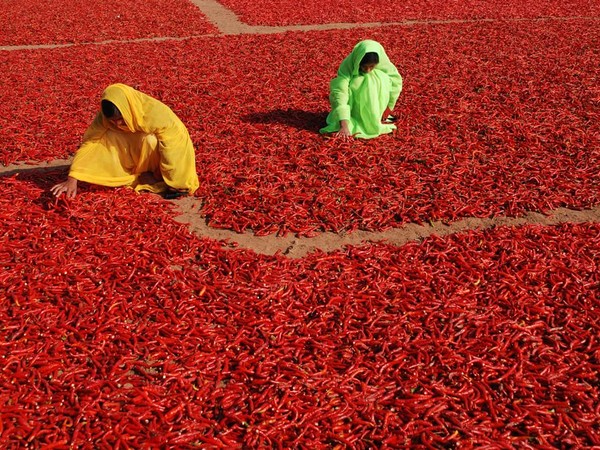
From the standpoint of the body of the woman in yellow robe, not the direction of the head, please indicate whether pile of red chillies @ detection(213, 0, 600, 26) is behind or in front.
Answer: behind

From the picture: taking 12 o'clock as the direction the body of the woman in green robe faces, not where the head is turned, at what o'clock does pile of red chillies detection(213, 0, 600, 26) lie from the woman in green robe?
The pile of red chillies is roughly at 6 o'clock from the woman in green robe.

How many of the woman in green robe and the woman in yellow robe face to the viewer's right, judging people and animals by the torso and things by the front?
0

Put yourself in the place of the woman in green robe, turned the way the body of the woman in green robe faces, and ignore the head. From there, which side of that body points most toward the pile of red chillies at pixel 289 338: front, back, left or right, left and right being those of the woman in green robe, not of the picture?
front

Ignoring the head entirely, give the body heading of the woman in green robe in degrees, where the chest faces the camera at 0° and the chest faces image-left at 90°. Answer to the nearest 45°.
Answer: approximately 0°

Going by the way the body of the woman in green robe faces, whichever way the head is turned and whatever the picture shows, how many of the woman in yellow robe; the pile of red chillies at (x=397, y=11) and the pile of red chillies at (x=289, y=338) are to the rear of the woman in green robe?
1

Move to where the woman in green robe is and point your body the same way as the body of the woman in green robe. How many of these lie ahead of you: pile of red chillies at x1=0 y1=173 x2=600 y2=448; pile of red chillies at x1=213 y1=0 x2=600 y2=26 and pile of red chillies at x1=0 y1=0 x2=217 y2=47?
1

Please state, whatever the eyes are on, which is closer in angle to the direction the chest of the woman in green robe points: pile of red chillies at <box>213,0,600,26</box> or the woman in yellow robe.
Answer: the woman in yellow robe

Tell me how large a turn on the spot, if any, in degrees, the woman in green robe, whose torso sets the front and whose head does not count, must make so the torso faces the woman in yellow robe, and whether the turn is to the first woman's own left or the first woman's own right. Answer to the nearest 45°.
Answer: approximately 45° to the first woman's own right

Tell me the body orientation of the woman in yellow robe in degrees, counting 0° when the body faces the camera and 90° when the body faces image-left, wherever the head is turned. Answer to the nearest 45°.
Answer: approximately 45°

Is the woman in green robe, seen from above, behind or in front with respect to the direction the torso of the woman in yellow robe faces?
behind

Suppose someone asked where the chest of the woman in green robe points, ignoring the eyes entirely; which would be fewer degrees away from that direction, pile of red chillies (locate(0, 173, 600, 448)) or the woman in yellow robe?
the pile of red chillies
